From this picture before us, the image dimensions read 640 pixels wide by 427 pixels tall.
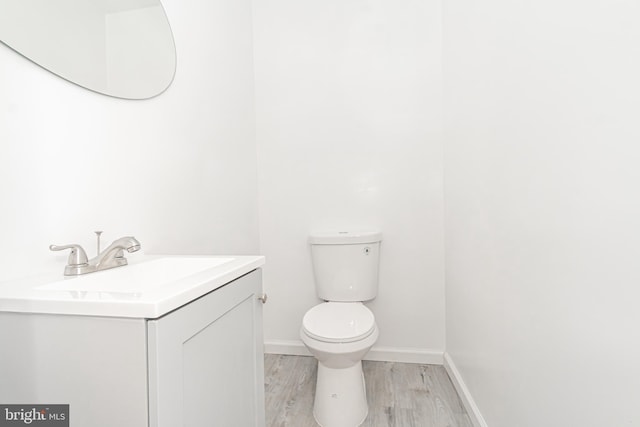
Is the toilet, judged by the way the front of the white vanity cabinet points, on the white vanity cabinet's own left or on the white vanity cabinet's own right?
on the white vanity cabinet's own left

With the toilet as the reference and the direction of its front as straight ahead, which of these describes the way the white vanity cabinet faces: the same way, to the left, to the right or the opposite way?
to the left
